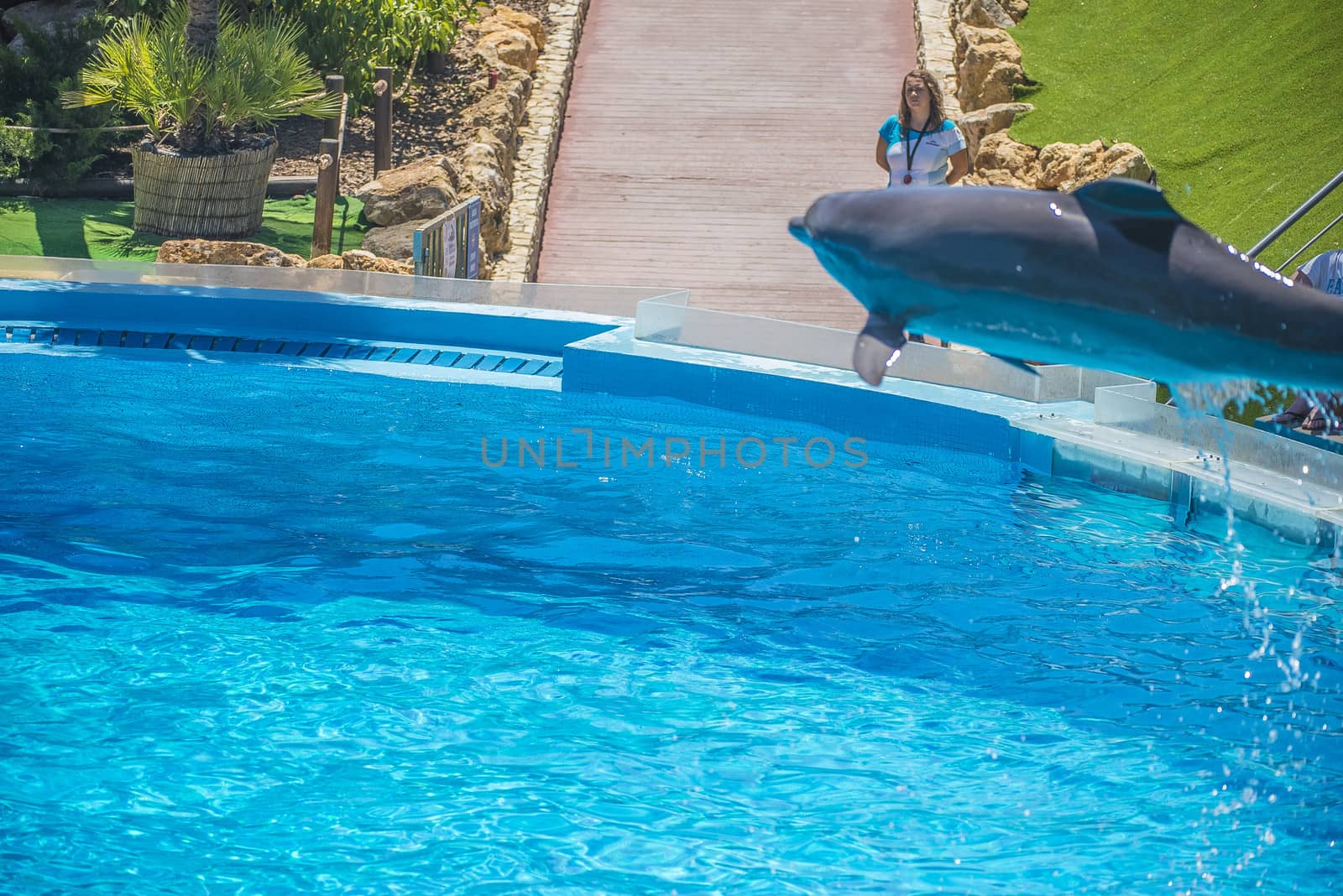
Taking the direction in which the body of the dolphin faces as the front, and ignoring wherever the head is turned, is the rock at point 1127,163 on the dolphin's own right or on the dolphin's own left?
on the dolphin's own right

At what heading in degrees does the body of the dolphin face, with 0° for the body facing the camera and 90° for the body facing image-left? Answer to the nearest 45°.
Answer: approximately 90°

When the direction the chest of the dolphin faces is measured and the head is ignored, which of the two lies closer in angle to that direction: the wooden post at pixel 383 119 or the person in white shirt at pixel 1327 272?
the wooden post

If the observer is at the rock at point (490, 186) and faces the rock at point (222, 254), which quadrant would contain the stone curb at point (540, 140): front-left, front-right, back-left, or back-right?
back-right

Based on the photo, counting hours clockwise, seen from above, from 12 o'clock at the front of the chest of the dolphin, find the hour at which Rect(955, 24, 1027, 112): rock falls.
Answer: The rock is roughly at 3 o'clock from the dolphin.

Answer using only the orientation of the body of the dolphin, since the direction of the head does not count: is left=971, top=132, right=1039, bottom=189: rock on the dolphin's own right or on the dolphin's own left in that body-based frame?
on the dolphin's own right

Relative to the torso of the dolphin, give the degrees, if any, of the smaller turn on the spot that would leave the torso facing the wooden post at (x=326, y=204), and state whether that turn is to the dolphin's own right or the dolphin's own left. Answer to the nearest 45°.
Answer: approximately 45° to the dolphin's own right

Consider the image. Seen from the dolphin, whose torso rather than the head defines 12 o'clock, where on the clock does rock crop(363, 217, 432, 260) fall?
The rock is roughly at 2 o'clock from the dolphin.

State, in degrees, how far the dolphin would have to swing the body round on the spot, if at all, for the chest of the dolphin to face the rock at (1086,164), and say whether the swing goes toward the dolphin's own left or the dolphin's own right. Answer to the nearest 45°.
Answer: approximately 90° to the dolphin's own right
